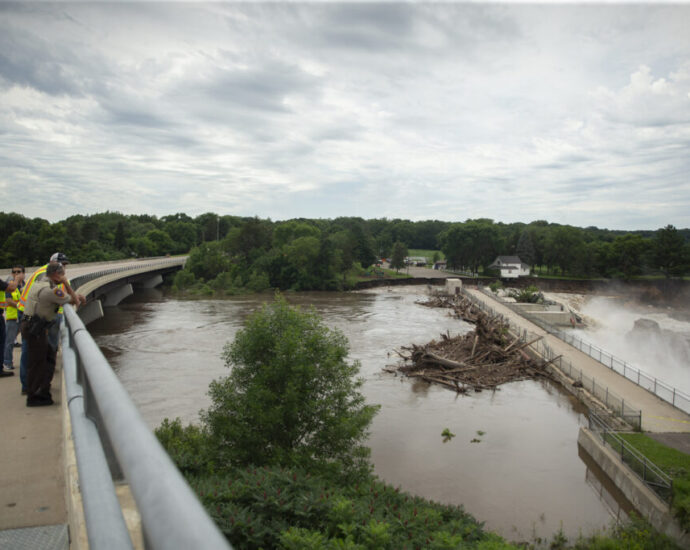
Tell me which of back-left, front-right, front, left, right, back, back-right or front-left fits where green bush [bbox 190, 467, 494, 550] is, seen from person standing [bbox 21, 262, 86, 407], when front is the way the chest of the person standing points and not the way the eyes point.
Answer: front

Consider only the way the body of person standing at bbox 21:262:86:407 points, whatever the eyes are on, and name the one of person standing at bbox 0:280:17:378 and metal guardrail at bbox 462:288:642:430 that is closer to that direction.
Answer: the metal guardrail

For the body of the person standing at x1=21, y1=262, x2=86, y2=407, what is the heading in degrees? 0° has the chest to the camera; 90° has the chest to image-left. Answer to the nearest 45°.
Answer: approximately 270°

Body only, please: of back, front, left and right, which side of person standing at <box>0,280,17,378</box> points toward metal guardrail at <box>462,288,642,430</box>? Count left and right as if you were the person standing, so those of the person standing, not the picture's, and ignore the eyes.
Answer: front

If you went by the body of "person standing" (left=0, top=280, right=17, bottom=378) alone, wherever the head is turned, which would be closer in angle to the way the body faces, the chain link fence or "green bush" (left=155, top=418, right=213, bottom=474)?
the chain link fence

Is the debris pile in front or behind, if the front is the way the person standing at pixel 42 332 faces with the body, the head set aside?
in front

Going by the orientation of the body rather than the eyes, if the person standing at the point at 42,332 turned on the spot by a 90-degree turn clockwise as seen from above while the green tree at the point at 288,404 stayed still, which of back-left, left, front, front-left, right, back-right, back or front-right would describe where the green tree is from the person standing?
back-left

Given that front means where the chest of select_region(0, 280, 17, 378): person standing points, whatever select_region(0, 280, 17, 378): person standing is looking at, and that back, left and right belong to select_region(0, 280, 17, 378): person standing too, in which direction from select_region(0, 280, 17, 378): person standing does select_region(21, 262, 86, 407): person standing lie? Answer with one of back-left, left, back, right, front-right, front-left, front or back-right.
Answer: right

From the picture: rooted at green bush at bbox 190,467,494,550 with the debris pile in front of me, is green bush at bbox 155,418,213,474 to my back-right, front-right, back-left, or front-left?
front-left

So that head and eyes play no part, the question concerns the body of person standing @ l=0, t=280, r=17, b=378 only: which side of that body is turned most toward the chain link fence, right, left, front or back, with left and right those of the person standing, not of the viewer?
front

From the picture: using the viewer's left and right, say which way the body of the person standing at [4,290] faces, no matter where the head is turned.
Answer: facing to the right of the viewer

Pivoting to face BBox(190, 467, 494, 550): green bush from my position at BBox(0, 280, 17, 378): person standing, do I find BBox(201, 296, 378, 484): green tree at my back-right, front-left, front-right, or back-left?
front-left

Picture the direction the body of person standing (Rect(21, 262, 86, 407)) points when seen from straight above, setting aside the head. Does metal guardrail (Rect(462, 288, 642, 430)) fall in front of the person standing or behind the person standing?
in front

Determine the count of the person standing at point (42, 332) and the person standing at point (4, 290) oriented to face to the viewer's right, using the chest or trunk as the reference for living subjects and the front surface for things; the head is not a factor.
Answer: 2
